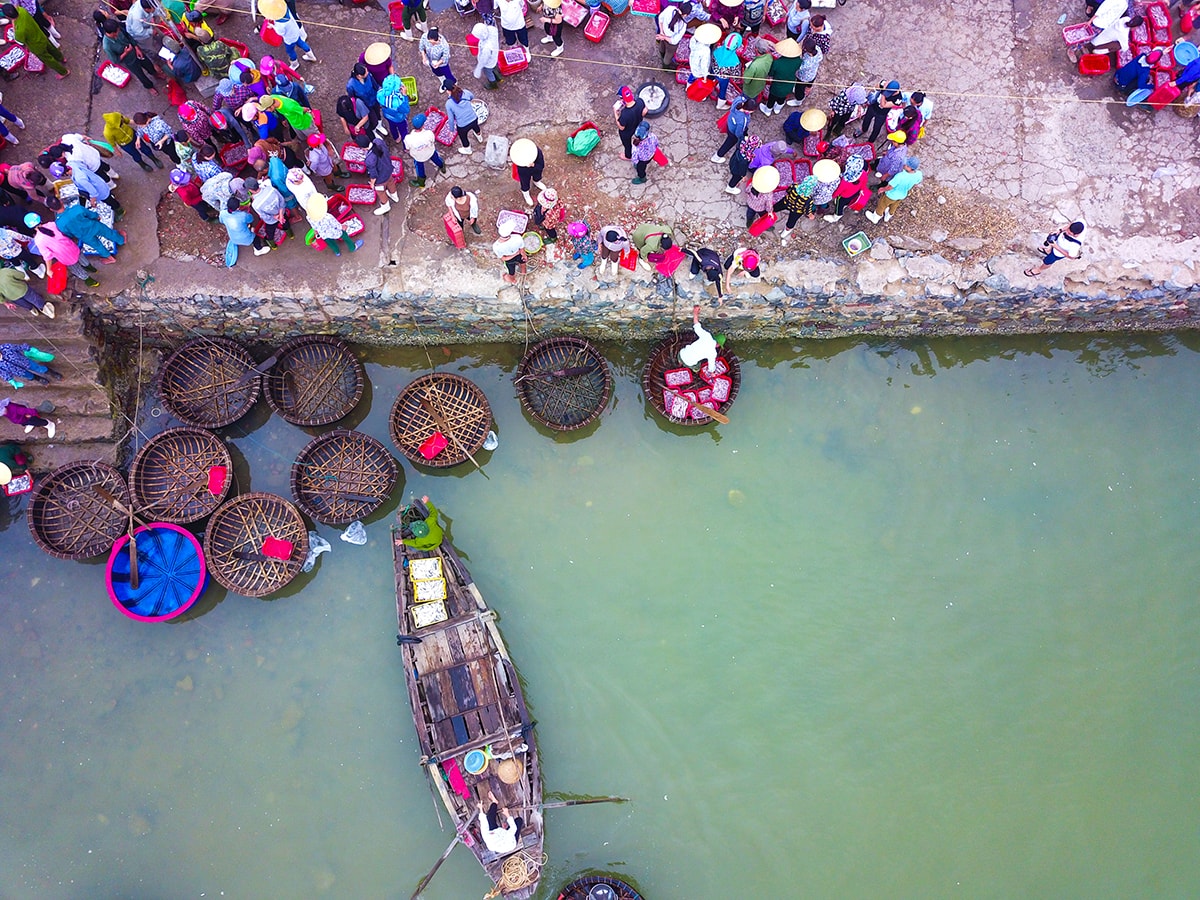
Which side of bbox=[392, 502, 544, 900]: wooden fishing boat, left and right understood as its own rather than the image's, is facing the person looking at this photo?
back

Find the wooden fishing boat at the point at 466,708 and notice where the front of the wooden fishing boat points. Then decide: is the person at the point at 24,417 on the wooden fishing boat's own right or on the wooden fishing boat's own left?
on the wooden fishing boat's own left

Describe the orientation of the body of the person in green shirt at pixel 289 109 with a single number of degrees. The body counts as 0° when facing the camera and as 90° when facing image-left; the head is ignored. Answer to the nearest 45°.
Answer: approximately 90°

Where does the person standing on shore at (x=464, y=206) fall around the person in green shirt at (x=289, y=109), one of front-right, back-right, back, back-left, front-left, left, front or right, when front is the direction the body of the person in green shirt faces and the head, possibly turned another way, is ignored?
back

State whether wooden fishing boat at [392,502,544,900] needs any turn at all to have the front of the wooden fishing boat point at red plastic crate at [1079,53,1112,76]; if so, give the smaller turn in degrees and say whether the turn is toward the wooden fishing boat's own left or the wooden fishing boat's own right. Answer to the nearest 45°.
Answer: approximately 90° to the wooden fishing boat's own right

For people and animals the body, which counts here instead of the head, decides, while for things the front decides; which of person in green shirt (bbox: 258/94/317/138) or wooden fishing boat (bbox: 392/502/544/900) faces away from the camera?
the wooden fishing boat

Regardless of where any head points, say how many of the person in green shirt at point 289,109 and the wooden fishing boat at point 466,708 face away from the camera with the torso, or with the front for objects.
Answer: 1
